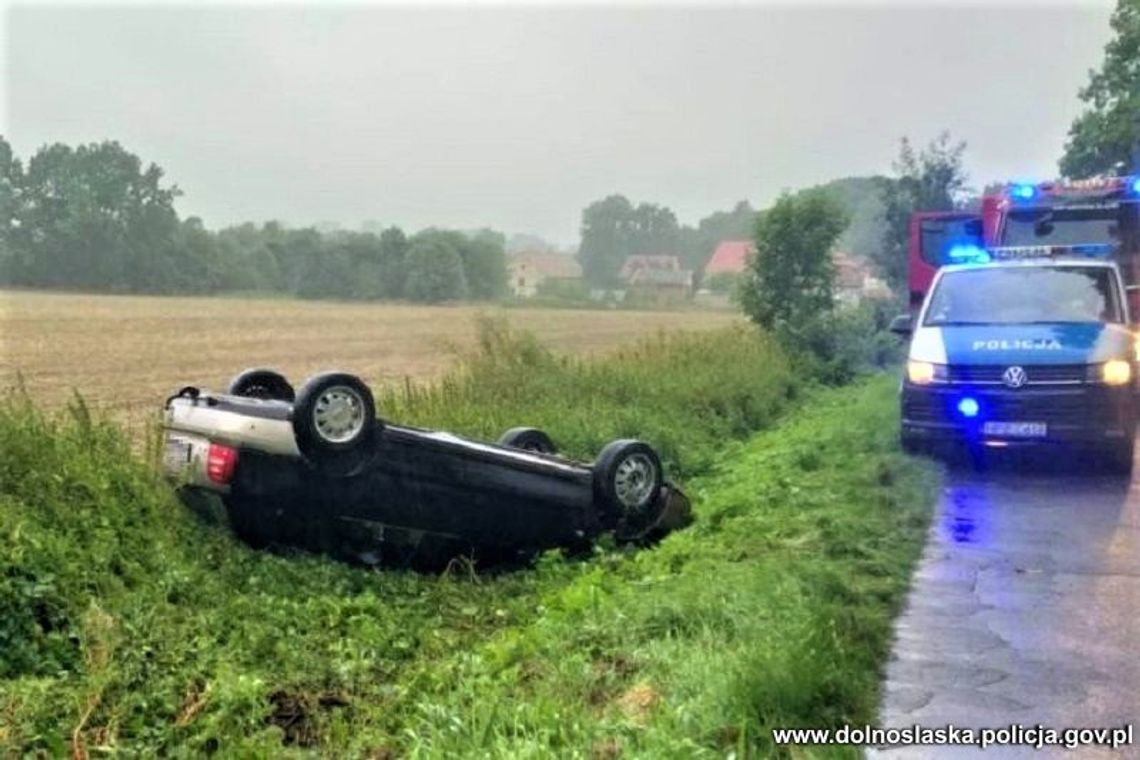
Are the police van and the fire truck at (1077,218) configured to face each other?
no

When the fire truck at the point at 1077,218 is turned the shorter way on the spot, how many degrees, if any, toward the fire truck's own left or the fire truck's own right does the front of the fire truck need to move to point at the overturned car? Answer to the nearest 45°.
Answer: approximately 45° to the fire truck's own right

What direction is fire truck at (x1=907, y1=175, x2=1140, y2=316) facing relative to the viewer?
toward the camera

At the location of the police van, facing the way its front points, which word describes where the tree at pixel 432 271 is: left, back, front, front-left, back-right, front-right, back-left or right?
back-right

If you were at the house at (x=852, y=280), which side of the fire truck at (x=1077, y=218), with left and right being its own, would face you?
back

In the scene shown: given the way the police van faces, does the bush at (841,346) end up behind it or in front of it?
behind

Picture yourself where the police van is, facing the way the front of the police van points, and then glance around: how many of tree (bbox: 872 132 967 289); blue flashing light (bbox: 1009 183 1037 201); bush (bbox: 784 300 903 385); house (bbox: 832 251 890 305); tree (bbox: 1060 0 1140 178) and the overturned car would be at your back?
5

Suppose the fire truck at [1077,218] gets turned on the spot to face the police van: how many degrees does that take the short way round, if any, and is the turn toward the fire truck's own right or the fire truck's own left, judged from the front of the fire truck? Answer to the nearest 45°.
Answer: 0° — it already faces it

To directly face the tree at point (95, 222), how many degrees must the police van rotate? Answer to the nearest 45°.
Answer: approximately 135° to its right

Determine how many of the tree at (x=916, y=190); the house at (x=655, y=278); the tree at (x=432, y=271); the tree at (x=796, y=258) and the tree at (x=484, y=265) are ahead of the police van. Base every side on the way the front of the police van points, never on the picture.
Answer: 0

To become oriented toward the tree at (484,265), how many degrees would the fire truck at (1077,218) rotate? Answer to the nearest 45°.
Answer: approximately 135° to its right

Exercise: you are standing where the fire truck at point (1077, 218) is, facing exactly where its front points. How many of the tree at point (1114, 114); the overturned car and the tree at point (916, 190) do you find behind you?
2

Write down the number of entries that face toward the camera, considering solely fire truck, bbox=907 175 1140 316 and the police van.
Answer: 2

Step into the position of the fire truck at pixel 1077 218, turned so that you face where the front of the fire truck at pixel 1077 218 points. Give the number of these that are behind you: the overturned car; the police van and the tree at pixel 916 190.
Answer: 1

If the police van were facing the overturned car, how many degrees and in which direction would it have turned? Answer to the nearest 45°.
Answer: approximately 45° to its right

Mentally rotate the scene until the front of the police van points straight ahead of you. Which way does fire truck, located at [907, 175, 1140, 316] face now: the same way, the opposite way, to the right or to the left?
the same way
